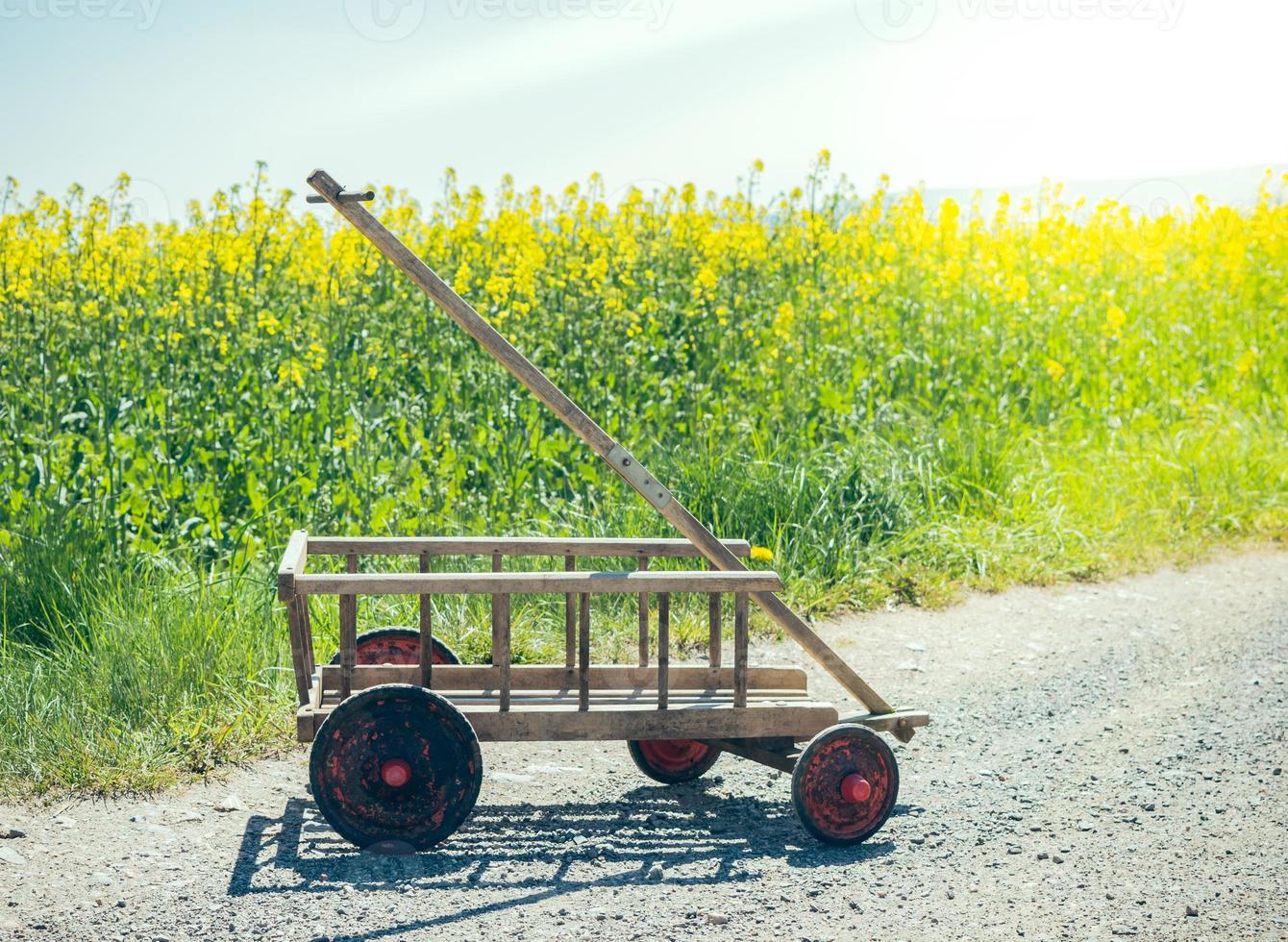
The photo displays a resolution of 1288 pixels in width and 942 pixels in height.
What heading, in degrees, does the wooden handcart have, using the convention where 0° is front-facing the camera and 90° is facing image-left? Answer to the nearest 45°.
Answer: approximately 270°
